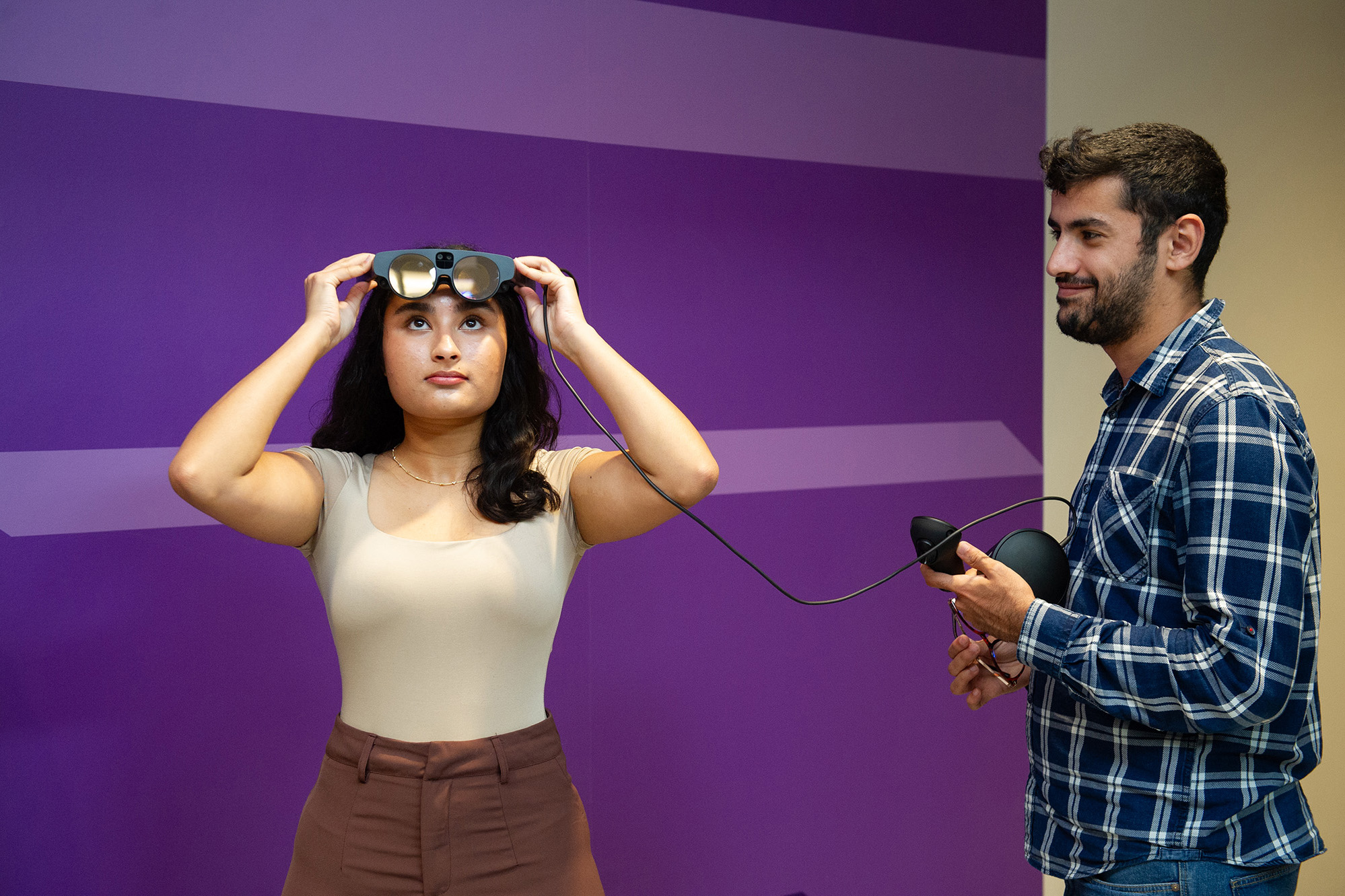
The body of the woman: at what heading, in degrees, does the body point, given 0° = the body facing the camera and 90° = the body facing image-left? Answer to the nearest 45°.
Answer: approximately 0°

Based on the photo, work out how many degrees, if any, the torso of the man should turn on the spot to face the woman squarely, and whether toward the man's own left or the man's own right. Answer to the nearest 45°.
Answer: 0° — they already face them

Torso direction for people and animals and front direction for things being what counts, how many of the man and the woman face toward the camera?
1

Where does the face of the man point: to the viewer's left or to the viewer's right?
to the viewer's left

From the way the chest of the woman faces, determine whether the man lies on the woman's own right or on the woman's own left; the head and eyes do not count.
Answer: on the woman's own left

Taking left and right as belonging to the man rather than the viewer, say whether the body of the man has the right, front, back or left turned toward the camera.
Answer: left
